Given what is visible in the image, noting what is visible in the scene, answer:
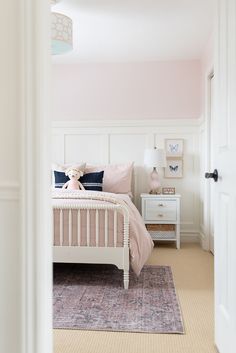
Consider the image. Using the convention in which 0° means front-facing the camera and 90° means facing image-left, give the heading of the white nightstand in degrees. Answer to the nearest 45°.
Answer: approximately 0°

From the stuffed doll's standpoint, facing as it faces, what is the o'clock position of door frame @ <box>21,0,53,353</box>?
The door frame is roughly at 12 o'clock from the stuffed doll.

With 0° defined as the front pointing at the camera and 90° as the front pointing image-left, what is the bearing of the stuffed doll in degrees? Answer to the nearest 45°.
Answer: approximately 0°

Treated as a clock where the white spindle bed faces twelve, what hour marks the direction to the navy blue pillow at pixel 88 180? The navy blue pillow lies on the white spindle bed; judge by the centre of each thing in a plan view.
The navy blue pillow is roughly at 6 o'clock from the white spindle bed.
